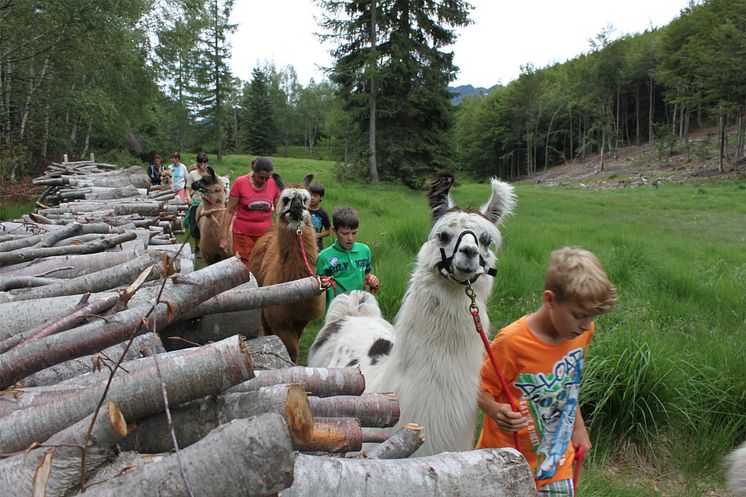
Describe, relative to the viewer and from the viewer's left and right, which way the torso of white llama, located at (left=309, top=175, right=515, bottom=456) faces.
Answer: facing the viewer and to the right of the viewer

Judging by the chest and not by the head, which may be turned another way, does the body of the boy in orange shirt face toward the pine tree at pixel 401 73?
no

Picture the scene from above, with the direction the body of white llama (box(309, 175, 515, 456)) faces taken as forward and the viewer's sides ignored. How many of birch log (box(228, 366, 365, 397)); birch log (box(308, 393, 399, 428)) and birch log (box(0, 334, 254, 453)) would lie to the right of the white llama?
3

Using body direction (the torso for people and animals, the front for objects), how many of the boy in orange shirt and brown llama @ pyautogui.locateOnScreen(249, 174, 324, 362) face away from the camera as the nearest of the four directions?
0

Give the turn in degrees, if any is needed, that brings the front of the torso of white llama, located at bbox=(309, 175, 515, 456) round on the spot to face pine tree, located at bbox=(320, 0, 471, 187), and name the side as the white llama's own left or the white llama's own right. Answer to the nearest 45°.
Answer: approximately 135° to the white llama's own left

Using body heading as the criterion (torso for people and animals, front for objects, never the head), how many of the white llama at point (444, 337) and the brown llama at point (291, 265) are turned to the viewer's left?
0

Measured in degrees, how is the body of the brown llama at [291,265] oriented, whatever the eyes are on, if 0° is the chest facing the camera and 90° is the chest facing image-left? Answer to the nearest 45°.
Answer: approximately 315°

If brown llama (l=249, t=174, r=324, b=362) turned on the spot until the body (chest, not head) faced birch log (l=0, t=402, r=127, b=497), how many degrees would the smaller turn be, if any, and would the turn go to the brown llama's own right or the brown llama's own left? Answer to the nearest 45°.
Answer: approximately 45° to the brown llama's own right

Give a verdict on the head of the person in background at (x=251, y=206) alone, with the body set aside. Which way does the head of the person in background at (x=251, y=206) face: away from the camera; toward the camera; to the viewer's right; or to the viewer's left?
toward the camera

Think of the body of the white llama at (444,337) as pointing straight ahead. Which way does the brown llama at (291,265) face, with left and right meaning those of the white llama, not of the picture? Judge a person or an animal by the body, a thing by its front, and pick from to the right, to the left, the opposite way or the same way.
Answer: the same way

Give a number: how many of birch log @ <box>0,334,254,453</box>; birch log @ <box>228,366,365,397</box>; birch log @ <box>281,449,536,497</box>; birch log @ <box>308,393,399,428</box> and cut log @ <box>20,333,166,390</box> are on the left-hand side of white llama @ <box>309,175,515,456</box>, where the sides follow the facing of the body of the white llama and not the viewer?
0

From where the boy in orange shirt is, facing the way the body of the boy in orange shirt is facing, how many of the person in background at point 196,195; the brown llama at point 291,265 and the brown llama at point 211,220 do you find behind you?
3

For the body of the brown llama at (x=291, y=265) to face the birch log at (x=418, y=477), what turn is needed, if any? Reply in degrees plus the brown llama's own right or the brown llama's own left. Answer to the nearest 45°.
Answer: approximately 45° to the brown llama's own right

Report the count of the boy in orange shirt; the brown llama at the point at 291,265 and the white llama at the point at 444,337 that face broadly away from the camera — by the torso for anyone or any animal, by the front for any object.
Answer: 0
